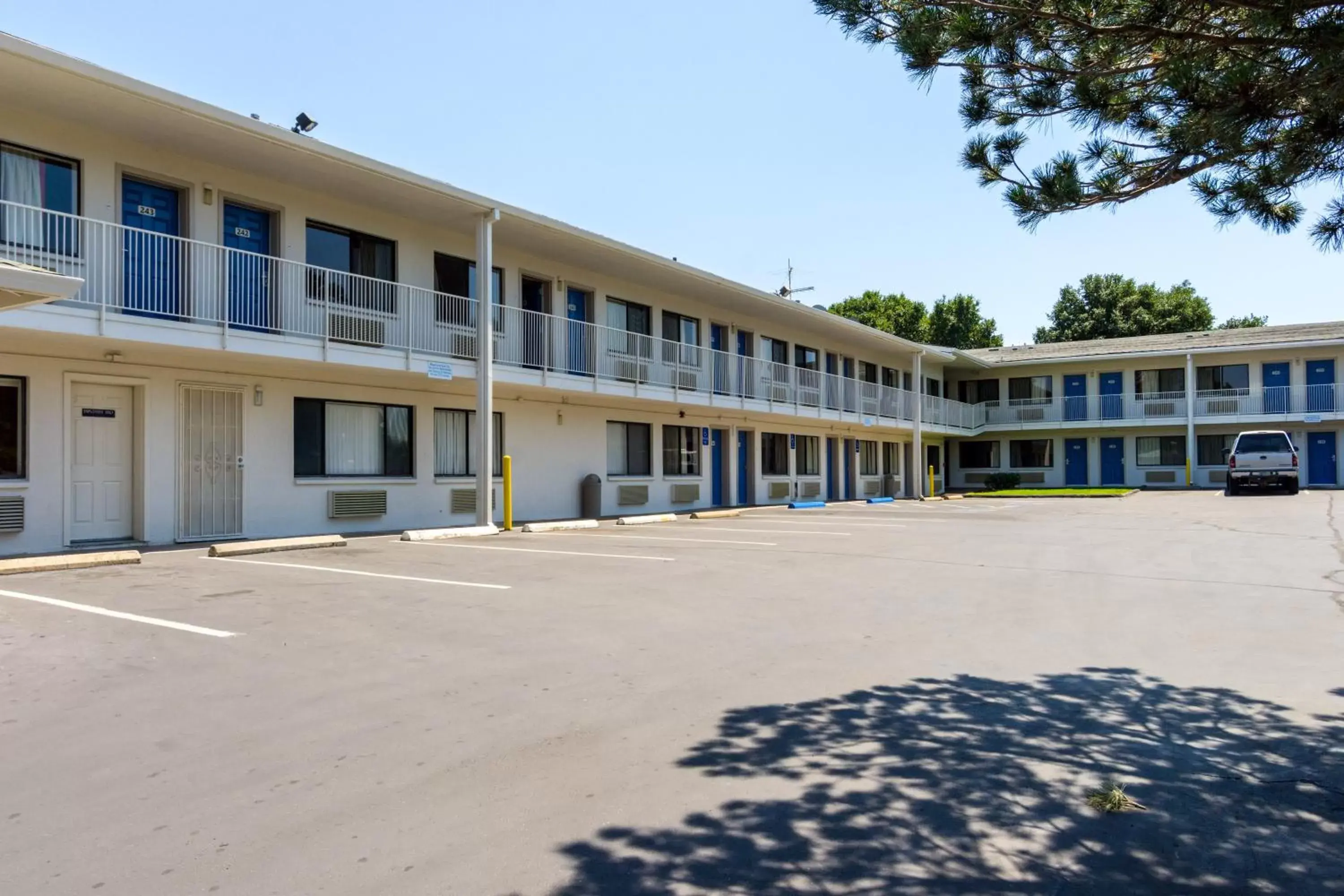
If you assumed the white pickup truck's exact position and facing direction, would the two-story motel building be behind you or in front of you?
behind

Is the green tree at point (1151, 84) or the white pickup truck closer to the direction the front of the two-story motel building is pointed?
the green tree
